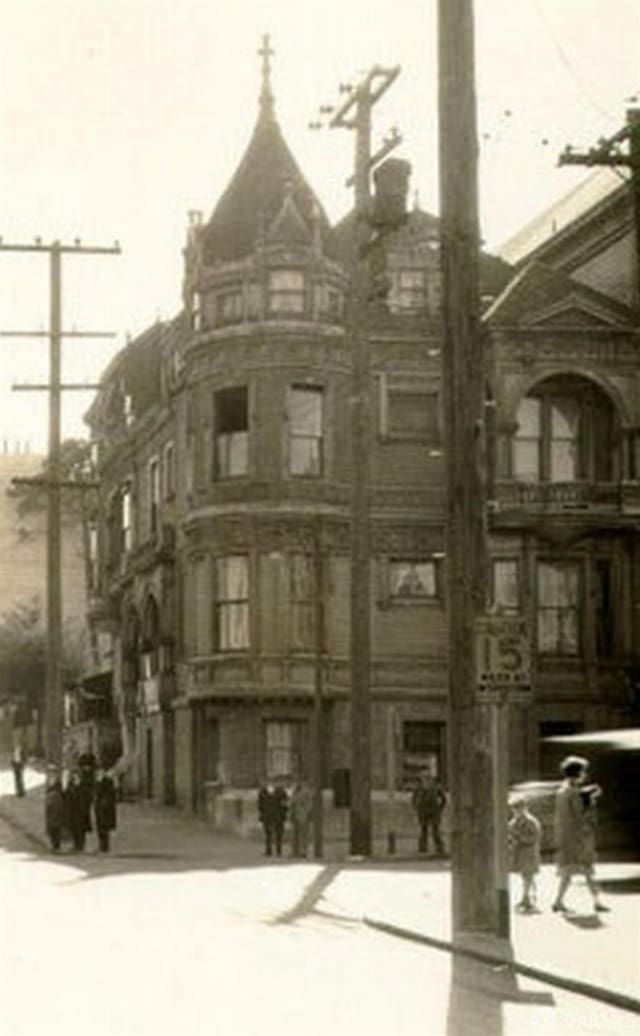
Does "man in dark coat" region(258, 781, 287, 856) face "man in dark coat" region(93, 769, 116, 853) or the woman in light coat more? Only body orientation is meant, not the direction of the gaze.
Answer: the woman in light coat

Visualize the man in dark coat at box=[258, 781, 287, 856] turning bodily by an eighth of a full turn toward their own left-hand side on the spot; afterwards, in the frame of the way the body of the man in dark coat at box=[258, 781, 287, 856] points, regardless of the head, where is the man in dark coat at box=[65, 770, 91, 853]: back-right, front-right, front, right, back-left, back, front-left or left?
back-right

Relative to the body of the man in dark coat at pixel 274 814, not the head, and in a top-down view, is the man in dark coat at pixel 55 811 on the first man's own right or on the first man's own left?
on the first man's own right

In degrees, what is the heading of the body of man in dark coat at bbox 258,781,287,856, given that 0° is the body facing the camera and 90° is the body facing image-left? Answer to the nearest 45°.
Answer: approximately 0°

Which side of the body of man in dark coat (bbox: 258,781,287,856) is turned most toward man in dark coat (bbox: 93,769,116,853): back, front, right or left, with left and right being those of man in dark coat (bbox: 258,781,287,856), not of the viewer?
right

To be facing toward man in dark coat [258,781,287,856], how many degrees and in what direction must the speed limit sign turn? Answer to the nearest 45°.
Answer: approximately 180°

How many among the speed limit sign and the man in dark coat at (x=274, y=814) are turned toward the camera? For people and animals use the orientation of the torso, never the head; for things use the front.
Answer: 2
